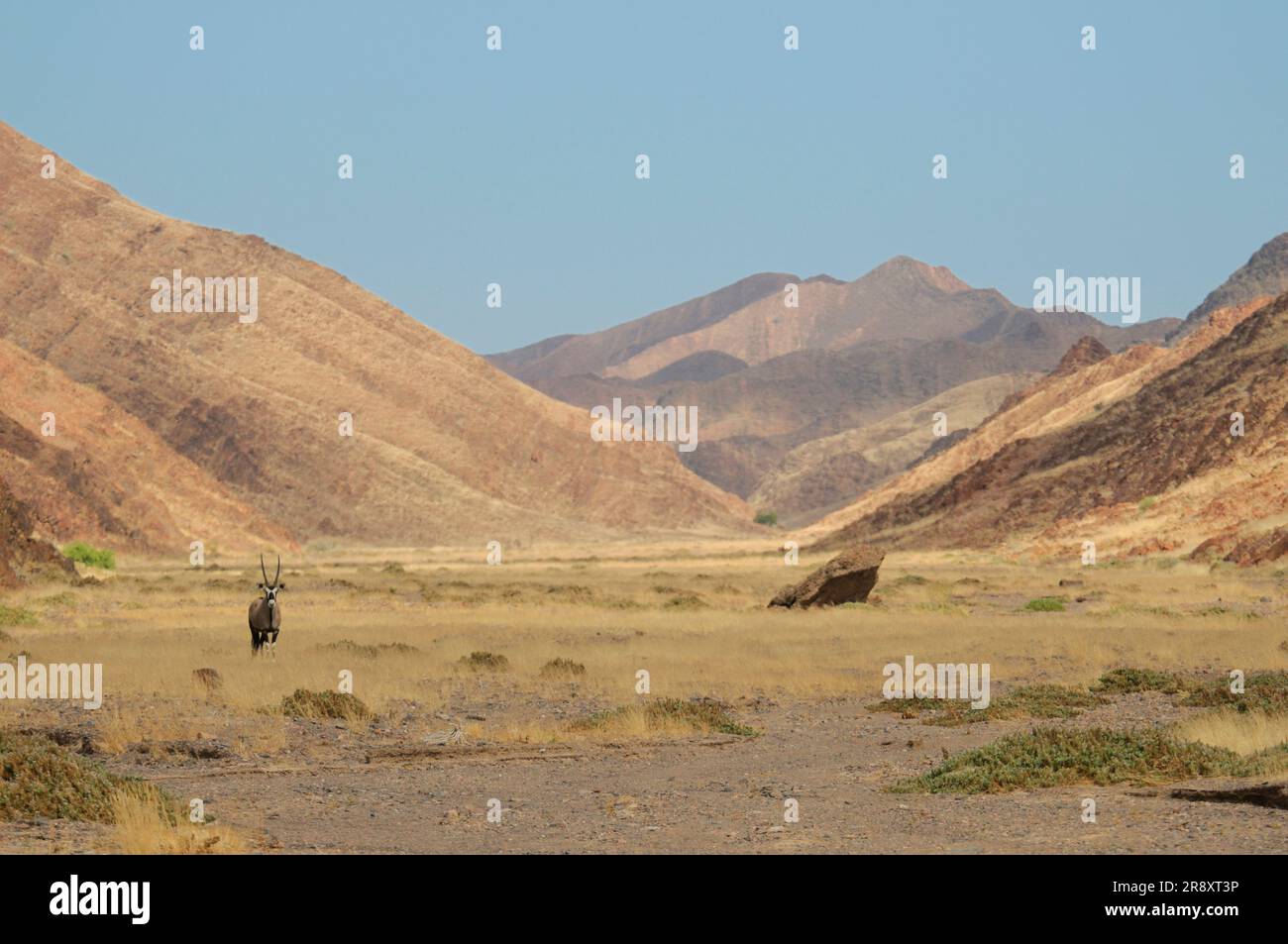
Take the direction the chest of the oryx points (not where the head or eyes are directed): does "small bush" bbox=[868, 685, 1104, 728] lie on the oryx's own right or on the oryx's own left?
on the oryx's own left

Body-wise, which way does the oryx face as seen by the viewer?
toward the camera

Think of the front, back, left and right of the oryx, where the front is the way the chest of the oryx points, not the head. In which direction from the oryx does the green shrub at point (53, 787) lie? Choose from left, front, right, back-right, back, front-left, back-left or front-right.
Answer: front

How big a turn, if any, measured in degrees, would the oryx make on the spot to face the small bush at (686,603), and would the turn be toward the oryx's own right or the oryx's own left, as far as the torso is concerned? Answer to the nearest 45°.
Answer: approximately 135° to the oryx's own left

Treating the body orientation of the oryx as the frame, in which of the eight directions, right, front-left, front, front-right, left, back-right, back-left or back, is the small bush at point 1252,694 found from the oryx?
front-left

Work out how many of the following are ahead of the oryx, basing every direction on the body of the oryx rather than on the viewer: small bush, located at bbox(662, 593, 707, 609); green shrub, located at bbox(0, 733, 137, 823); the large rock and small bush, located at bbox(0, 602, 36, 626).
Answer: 1

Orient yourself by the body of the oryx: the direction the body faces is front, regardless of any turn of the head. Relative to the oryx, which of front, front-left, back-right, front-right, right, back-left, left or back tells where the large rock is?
back-left

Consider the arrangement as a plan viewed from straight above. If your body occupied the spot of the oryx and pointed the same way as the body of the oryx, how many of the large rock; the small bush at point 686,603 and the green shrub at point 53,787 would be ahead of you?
1

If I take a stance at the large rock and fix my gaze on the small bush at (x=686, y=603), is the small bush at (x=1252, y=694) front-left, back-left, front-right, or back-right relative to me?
back-left

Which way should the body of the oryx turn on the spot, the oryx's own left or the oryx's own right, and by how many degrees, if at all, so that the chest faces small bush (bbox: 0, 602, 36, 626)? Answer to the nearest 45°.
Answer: approximately 135° to the oryx's own right

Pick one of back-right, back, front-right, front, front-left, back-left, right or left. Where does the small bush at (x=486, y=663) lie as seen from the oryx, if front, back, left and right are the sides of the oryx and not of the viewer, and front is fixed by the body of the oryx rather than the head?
left

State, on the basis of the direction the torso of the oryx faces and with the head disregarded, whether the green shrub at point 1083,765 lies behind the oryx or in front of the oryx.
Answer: in front

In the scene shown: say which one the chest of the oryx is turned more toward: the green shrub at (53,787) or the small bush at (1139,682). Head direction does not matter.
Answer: the green shrub

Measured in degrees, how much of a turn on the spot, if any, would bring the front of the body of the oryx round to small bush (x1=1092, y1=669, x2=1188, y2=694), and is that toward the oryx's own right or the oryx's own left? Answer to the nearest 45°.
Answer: approximately 45° to the oryx's own left

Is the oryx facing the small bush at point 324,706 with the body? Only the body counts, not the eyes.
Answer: yes
